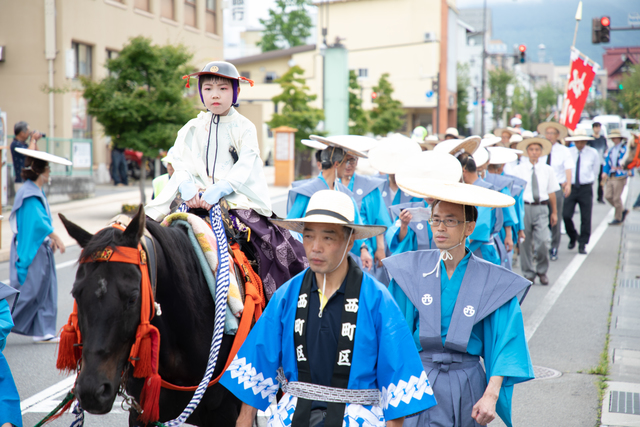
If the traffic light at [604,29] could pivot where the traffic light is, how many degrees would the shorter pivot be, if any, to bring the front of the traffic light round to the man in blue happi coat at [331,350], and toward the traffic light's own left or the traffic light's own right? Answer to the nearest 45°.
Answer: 0° — it already faces them

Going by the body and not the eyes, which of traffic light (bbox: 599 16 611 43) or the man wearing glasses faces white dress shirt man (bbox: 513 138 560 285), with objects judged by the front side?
the traffic light

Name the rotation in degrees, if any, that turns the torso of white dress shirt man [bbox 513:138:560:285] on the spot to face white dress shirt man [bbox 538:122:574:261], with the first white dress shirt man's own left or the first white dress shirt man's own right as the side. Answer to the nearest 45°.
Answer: approximately 180°

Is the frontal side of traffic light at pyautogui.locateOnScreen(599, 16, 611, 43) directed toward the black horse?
yes

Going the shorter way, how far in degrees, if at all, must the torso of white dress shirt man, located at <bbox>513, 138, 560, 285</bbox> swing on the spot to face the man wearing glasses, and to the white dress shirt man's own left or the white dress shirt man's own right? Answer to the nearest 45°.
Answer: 0° — they already face them

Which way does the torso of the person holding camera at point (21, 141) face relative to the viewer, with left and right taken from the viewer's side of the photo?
facing to the right of the viewer

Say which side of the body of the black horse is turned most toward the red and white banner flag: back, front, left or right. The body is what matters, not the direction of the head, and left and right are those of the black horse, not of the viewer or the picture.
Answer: back
